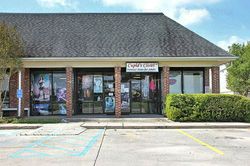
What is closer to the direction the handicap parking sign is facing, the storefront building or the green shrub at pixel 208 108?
the green shrub

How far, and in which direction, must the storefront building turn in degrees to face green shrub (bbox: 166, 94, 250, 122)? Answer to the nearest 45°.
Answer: approximately 45° to its left

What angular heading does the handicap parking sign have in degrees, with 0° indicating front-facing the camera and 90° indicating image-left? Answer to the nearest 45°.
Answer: approximately 0°

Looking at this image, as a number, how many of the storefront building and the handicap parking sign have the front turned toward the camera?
2

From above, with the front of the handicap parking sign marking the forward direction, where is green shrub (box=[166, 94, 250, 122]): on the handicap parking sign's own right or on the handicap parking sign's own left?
on the handicap parking sign's own left

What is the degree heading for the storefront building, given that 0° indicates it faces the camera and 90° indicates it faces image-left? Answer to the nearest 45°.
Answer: approximately 0°
